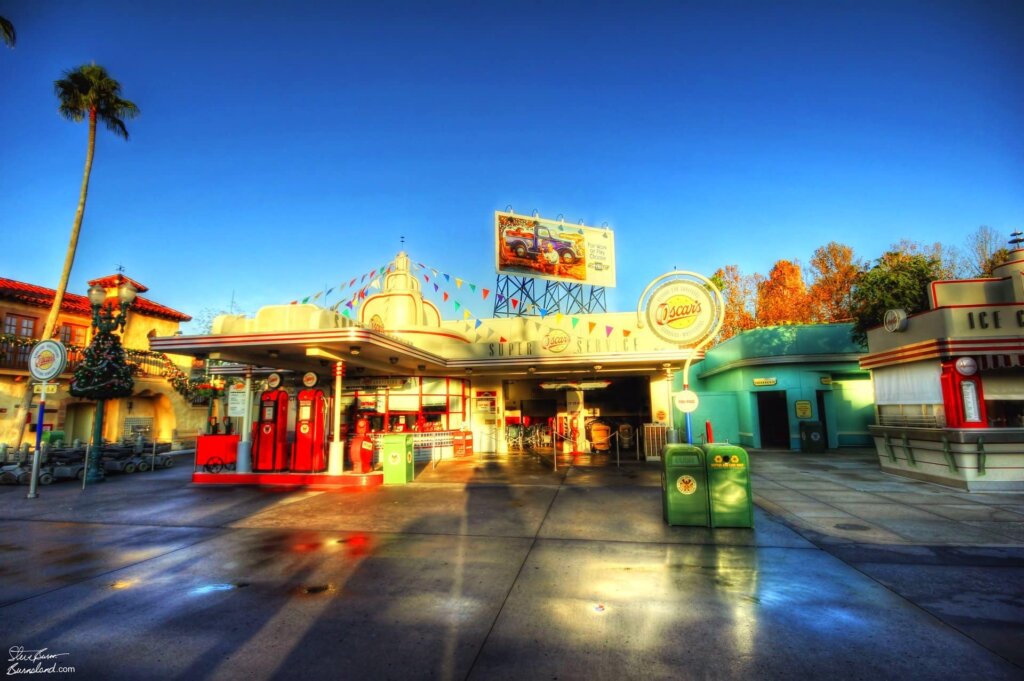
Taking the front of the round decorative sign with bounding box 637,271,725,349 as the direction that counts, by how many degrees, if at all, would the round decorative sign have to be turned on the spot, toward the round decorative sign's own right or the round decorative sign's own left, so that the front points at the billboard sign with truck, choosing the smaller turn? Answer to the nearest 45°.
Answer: approximately 135° to the round decorative sign's own right

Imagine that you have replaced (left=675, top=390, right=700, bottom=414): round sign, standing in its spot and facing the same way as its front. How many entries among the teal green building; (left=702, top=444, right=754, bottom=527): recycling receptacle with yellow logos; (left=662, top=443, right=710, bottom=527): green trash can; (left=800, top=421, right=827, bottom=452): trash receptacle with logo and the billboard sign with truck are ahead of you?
2

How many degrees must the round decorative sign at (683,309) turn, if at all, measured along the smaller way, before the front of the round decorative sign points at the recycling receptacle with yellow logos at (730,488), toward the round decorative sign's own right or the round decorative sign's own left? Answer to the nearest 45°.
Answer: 0° — it already faces it

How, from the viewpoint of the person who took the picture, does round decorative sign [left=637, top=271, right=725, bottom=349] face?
facing the viewer

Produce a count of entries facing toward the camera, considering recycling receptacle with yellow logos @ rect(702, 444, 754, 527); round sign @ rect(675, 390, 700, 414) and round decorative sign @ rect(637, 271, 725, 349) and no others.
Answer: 3

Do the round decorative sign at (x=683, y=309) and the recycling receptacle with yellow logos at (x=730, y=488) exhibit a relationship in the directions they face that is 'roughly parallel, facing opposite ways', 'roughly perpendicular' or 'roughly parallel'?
roughly parallel

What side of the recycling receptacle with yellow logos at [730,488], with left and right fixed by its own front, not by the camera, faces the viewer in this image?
front

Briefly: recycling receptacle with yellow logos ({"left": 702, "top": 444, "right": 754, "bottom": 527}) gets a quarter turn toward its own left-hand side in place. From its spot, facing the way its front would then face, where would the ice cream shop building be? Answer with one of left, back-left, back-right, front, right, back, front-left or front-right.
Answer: front-left

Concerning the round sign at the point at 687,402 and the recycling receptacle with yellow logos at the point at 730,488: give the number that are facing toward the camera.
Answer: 2

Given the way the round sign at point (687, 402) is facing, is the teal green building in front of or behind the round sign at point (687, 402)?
behind

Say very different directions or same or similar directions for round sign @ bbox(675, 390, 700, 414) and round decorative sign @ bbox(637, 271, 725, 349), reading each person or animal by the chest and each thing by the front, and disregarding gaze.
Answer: same or similar directions

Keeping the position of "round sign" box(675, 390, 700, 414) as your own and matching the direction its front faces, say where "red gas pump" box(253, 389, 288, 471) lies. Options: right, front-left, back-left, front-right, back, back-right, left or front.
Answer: right

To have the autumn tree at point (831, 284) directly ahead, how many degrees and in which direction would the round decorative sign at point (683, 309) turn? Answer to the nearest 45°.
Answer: approximately 180°
